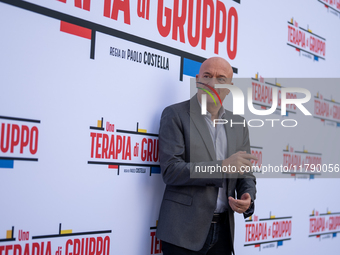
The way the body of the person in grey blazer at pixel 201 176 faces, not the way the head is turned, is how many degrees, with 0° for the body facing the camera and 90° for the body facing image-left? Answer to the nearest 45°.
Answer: approximately 315°
